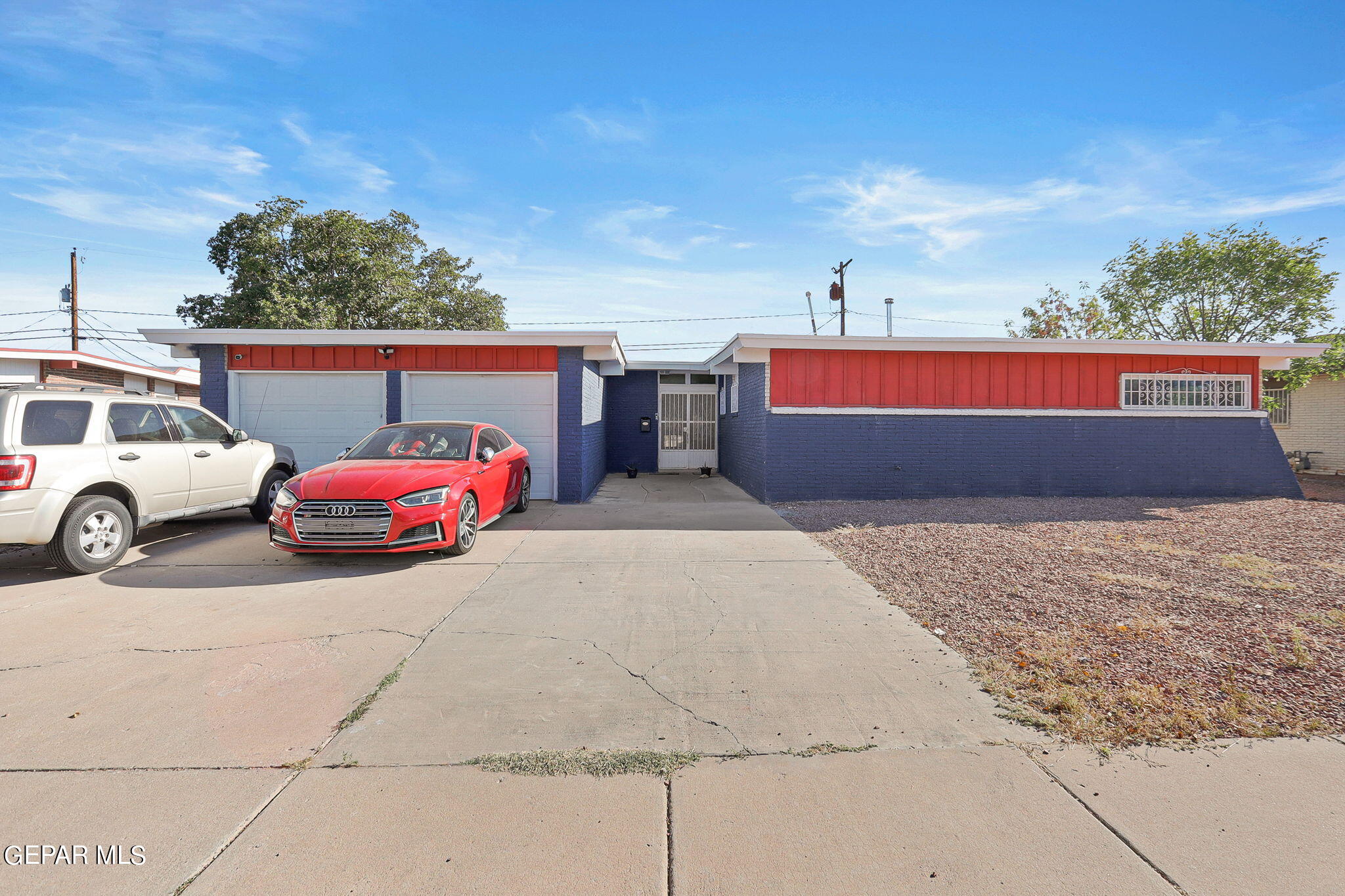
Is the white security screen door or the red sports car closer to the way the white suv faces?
the white security screen door

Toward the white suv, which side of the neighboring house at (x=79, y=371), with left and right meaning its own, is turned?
front

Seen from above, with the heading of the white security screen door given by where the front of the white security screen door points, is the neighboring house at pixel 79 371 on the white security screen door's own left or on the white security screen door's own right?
on the white security screen door's own right

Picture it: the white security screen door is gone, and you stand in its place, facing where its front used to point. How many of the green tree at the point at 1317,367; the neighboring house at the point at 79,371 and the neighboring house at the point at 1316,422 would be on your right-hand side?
1

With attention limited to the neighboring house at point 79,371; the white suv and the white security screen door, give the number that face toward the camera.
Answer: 2

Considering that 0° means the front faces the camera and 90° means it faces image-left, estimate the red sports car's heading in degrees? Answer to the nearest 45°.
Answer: approximately 45°

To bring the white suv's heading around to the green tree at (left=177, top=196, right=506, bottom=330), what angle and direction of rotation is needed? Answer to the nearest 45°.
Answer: approximately 45° to its left

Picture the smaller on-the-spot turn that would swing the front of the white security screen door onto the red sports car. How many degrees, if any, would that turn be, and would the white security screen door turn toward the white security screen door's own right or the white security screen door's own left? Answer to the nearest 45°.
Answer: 0° — it already faces it

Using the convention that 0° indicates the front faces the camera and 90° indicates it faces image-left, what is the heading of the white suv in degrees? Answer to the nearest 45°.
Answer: approximately 225°

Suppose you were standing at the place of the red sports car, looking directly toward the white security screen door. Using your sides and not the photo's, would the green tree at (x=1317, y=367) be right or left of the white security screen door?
right

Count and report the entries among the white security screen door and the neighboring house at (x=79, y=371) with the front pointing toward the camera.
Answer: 2

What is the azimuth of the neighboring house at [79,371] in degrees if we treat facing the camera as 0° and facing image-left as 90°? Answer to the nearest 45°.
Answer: approximately 0°

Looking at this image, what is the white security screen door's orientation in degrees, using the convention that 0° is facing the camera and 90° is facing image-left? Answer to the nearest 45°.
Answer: approximately 0°
